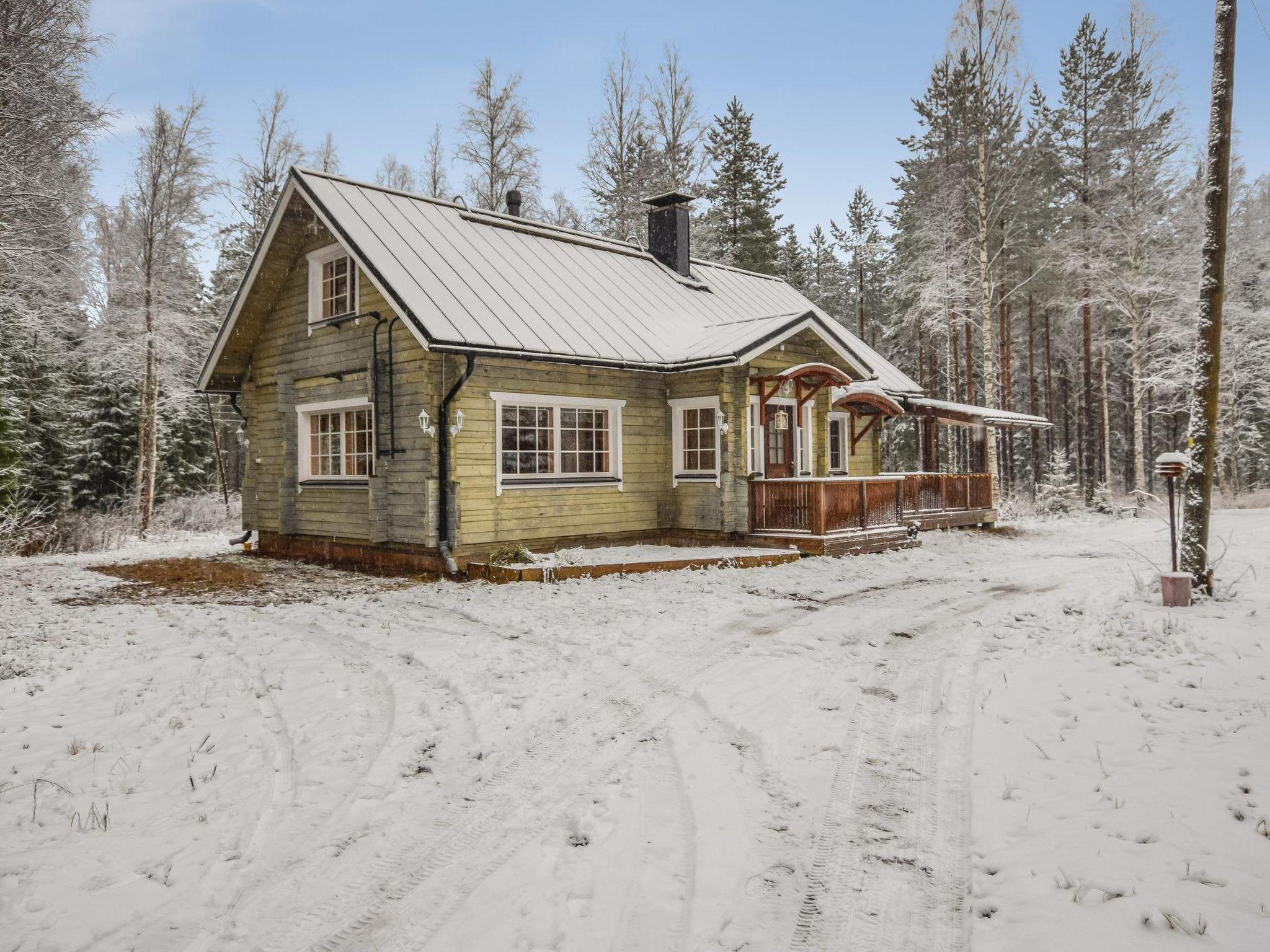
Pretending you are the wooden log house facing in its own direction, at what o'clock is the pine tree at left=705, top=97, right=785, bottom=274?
The pine tree is roughly at 8 o'clock from the wooden log house.

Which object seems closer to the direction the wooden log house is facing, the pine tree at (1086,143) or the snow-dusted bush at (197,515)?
the pine tree

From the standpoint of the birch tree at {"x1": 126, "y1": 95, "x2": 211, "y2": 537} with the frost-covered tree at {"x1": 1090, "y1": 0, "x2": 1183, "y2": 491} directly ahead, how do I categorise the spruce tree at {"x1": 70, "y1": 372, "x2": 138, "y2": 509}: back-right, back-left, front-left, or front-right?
back-left

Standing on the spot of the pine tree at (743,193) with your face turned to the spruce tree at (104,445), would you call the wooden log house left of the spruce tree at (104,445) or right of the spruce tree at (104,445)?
left

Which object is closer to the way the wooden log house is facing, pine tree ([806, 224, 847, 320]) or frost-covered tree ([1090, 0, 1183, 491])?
the frost-covered tree

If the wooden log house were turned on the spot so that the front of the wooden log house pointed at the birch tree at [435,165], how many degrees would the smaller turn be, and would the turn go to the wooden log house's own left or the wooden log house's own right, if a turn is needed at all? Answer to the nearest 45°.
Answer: approximately 135° to the wooden log house's own left

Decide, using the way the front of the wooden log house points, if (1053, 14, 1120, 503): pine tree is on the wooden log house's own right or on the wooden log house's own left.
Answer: on the wooden log house's own left

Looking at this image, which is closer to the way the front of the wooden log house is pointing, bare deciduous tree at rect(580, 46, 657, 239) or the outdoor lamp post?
the outdoor lamp post

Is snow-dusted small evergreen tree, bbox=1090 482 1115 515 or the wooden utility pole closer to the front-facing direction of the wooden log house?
the wooden utility pole

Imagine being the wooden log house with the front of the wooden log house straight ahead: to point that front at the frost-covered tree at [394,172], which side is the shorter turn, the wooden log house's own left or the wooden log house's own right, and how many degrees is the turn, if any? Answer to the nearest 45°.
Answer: approximately 135° to the wooden log house's own left

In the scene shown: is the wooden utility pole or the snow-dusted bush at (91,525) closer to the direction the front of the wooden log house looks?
the wooden utility pole

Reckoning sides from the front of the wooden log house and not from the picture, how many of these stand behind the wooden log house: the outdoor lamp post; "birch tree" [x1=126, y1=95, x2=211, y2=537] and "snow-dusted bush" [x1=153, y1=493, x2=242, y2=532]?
2

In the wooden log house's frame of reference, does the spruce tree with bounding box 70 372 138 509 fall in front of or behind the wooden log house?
behind

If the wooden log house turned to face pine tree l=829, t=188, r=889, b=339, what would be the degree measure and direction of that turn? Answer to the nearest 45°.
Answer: approximately 90° to its left

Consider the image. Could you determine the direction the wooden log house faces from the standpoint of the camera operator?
facing the viewer and to the right of the viewer

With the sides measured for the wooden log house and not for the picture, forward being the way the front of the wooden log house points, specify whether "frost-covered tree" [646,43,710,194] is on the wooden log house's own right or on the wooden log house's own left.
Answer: on the wooden log house's own left
